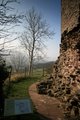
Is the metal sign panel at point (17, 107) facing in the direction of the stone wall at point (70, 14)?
no

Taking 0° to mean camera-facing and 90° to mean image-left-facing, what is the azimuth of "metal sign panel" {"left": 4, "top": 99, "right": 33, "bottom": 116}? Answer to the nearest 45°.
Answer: approximately 0°

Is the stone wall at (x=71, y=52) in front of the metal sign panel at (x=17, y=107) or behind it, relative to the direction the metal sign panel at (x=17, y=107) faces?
behind
